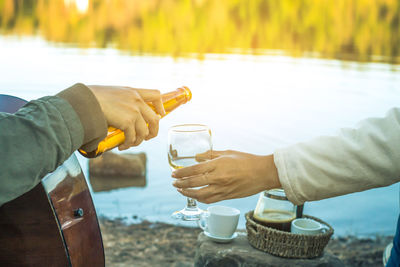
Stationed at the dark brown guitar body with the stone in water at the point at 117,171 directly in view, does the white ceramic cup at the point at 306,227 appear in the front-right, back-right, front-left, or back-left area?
front-right

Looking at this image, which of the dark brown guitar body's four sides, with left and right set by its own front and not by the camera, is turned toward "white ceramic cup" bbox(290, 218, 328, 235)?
front

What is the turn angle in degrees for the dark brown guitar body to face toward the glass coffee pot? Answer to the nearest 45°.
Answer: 0° — it already faces it

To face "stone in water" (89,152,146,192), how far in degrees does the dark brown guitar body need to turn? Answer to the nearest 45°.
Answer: approximately 45° to its left

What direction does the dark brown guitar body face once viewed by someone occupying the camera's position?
facing away from the viewer and to the right of the viewer

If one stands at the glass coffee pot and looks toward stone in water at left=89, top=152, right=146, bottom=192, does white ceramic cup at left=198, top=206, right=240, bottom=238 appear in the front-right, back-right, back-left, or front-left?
front-left
